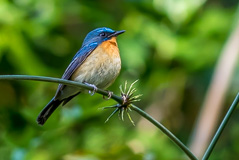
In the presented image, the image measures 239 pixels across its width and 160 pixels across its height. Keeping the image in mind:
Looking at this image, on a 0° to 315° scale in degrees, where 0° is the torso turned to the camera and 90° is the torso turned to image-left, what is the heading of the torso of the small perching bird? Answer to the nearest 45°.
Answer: approximately 270°
